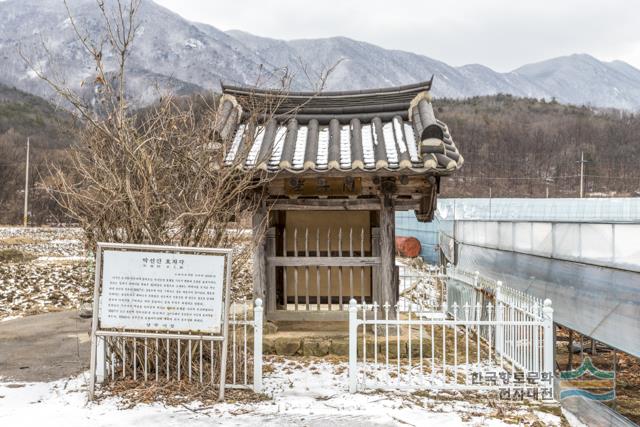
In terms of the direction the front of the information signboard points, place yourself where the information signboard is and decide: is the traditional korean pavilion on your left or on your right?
on your left

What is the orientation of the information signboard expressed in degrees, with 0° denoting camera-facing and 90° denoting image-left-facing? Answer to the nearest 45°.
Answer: approximately 0°

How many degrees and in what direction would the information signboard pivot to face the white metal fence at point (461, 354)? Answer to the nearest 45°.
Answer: approximately 90° to its left
